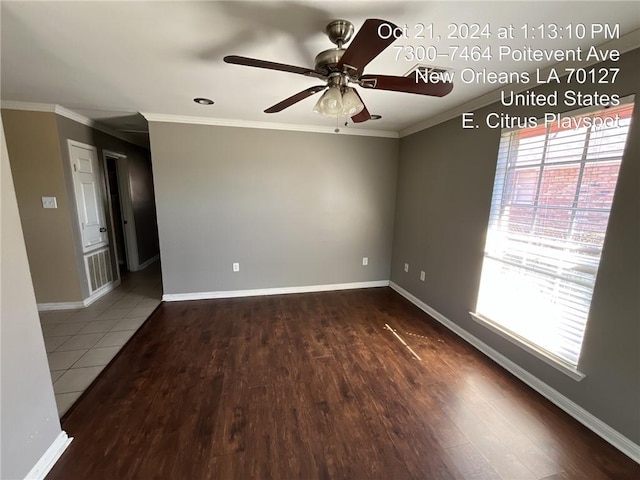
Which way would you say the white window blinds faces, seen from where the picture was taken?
facing the viewer and to the left of the viewer

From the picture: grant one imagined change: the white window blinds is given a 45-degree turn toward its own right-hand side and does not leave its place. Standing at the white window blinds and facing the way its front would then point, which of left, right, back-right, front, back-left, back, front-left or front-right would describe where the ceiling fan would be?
front-left

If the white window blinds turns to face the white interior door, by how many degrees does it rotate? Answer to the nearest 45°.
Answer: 0° — it already faces it
